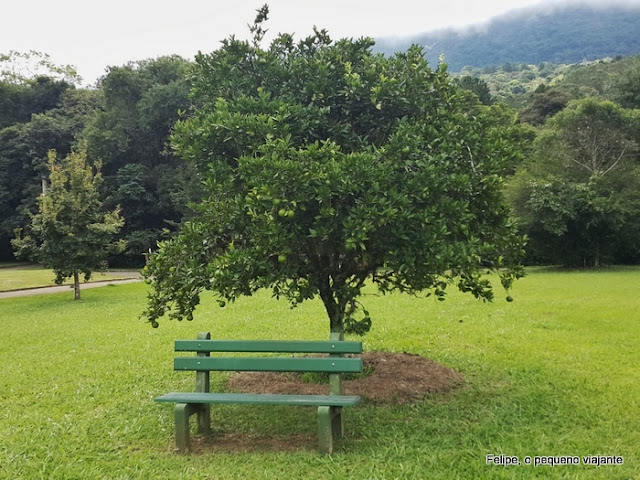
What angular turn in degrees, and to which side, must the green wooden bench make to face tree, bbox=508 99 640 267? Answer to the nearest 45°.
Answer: approximately 135° to its left

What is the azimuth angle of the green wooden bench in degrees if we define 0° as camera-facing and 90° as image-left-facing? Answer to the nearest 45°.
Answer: approximately 0°

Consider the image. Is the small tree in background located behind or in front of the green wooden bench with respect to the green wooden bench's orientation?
behind

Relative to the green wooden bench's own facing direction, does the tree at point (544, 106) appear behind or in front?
behind

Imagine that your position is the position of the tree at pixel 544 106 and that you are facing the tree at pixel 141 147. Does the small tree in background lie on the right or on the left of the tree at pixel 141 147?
left

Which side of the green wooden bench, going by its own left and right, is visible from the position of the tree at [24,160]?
back

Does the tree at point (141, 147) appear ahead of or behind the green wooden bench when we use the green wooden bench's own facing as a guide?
behind
